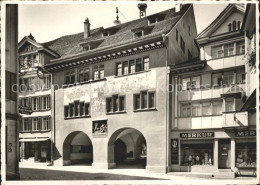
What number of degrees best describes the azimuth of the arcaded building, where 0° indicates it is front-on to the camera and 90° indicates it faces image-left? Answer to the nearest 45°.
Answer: approximately 45°

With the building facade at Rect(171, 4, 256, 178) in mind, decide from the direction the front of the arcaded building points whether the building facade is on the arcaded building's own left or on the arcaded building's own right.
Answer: on the arcaded building's own left

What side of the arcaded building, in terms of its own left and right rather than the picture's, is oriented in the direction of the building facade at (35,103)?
right
